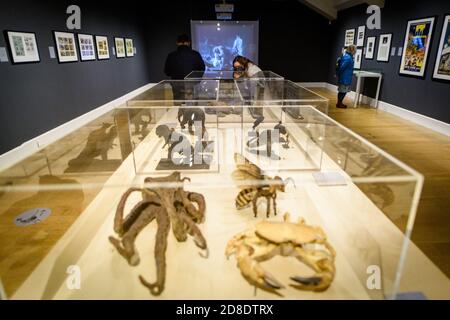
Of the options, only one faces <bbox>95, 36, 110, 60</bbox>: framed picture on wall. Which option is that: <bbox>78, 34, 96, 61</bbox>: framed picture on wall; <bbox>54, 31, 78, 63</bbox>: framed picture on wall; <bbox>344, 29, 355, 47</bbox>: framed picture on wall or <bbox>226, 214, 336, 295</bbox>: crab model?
<bbox>344, 29, 355, 47</bbox>: framed picture on wall

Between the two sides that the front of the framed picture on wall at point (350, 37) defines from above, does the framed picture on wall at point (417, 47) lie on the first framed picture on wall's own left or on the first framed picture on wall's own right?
on the first framed picture on wall's own left

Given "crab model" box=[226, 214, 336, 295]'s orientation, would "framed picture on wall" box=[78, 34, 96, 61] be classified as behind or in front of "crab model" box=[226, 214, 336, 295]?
behind

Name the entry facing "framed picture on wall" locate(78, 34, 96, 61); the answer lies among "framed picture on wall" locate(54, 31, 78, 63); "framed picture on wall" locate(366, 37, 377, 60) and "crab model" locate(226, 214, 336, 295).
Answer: "framed picture on wall" locate(366, 37, 377, 60)

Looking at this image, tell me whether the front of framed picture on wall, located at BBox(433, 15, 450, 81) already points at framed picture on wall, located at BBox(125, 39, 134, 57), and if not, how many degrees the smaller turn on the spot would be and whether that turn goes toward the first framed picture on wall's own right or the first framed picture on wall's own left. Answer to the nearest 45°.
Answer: approximately 45° to the first framed picture on wall's own right

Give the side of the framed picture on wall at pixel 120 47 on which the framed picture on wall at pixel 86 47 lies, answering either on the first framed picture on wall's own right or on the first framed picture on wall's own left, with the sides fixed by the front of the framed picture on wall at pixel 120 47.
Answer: on the first framed picture on wall's own right

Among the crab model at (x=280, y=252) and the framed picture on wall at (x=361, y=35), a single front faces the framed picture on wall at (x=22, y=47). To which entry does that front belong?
the framed picture on wall at (x=361, y=35)

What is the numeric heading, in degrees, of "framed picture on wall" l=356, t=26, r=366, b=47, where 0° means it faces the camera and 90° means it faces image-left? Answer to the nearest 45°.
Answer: approximately 45°

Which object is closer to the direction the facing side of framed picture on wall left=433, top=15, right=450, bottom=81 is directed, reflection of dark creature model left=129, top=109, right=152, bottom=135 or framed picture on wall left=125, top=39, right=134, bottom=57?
the reflection of dark creature model

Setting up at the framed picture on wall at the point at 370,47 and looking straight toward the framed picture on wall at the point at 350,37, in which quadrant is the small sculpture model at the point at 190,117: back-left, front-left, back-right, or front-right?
back-left

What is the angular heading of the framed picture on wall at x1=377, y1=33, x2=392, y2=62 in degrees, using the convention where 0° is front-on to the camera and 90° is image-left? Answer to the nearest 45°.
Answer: approximately 45°

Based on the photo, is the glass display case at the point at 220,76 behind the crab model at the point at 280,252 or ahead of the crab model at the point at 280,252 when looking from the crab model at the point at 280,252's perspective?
behind
